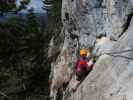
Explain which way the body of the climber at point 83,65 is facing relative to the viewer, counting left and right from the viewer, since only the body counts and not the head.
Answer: facing away from the viewer and to the right of the viewer
